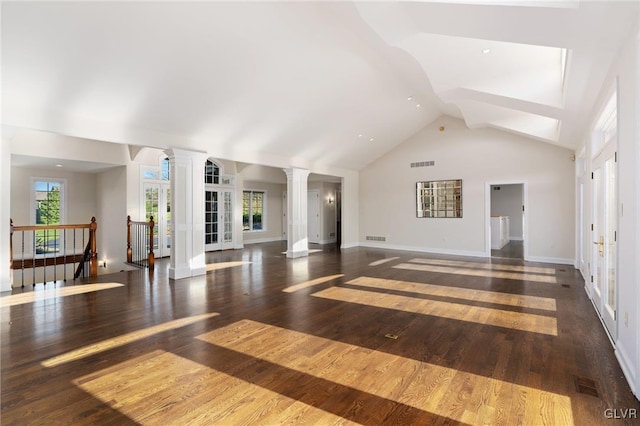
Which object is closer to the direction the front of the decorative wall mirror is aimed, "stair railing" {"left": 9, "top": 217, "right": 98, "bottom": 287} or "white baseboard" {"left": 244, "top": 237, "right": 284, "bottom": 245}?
the stair railing

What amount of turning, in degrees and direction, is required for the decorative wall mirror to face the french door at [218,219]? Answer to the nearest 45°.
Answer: approximately 90° to its right

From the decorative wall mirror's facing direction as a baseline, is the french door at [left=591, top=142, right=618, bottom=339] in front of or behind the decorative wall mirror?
in front

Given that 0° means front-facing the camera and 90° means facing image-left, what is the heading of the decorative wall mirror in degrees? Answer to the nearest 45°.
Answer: approximately 0°

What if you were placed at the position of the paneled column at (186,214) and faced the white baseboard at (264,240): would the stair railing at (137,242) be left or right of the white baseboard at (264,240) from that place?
left

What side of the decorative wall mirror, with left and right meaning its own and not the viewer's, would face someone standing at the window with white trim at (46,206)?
right

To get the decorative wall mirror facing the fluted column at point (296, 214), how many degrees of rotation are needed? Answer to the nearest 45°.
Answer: approximately 45° to its right

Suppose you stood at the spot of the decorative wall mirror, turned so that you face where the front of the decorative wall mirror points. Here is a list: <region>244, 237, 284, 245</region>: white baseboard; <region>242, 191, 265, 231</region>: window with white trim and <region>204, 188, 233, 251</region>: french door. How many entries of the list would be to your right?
3

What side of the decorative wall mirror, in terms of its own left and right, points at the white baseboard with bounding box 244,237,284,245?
right

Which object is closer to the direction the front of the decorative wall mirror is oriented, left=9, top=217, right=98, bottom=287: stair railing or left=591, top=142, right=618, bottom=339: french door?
the french door

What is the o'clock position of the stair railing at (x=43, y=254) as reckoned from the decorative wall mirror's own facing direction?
The stair railing is roughly at 2 o'clock from the decorative wall mirror.

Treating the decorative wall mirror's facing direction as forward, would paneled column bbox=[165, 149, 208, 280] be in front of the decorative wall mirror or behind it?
in front

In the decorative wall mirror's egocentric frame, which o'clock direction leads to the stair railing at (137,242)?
The stair railing is roughly at 2 o'clock from the decorative wall mirror.

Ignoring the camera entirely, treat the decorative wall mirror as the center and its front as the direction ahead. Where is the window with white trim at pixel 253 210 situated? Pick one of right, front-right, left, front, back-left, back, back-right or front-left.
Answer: right
